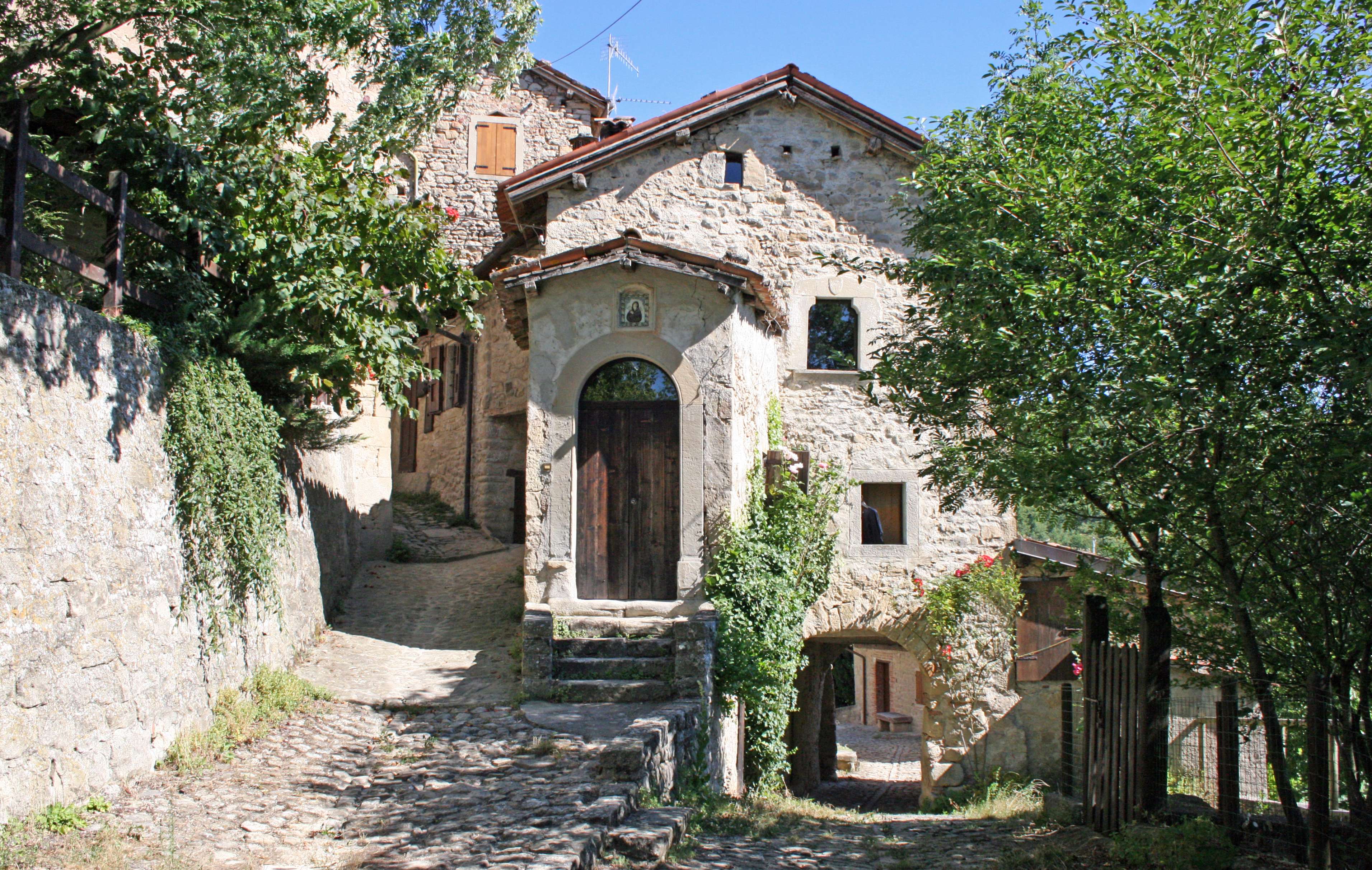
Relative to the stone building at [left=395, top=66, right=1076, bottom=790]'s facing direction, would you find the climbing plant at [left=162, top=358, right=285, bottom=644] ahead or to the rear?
ahead

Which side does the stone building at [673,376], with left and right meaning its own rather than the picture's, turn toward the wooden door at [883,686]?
back

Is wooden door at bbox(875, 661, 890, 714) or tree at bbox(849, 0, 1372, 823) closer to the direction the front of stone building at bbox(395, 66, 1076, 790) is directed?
the tree

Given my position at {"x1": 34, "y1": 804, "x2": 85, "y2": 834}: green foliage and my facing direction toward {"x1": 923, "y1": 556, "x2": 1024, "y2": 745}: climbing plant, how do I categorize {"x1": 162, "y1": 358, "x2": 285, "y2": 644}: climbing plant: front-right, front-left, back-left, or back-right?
front-left

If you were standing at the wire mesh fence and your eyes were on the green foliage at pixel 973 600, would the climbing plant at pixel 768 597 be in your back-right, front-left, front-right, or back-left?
front-left

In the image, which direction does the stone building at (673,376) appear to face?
toward the camera

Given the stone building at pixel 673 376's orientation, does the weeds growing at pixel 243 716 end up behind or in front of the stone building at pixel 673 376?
in front
